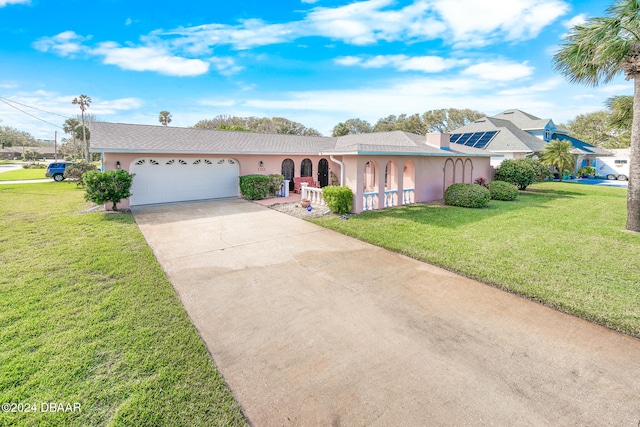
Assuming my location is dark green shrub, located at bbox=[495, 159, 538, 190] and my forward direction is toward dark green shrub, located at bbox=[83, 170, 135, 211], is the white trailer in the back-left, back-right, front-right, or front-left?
back-right

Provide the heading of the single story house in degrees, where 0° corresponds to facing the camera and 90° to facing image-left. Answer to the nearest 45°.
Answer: approximately 315°

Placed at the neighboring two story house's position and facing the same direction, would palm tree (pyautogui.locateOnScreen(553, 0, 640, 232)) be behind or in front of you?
in front

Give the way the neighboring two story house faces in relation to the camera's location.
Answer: facing the viewer and to the right of the viewer

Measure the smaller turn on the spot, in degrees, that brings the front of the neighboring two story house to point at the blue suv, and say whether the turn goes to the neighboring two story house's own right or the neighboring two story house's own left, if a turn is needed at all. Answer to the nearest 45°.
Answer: approximately 90° to the neighboring two story house's own right

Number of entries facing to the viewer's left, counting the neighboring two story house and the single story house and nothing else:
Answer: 0
